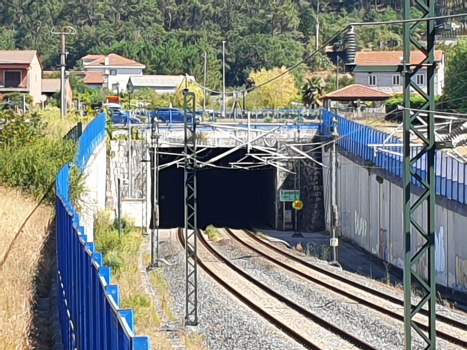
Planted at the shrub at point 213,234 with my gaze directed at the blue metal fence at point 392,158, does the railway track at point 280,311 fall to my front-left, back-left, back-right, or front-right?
front-right

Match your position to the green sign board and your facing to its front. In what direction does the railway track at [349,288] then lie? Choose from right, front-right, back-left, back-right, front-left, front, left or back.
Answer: front

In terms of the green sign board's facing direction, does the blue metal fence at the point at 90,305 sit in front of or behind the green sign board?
in front

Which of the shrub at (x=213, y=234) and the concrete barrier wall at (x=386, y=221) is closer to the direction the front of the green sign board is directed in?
the concrete barrier wall

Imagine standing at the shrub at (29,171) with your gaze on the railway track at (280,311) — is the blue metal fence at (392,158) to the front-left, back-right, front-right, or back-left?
front-left

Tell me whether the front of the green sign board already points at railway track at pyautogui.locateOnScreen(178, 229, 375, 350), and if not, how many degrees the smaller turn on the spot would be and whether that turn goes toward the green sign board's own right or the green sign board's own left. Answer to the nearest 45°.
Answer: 0° — it already faces it

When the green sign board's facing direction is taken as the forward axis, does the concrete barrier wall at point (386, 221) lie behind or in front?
in front

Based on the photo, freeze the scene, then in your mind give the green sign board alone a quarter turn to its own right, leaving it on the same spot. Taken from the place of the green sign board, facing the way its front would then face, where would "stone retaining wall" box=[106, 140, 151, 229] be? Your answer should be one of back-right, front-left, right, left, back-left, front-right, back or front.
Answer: front

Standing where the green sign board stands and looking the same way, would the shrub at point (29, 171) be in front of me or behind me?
in front

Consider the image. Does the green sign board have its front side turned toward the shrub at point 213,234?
no

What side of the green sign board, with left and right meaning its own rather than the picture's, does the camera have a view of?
front

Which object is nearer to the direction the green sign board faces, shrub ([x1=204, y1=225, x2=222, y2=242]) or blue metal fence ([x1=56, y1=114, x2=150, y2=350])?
the blue metal fence
